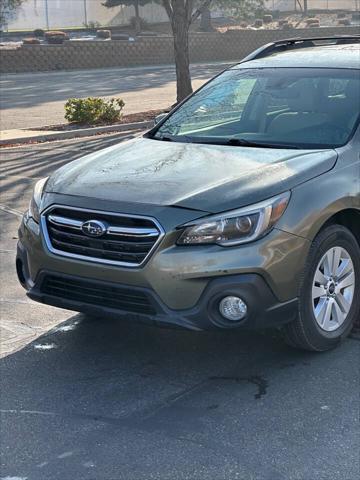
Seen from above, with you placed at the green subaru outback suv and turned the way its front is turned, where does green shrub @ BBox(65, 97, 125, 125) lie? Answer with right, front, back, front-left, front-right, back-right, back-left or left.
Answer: back-right

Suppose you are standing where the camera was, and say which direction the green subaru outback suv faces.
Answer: facing the viewer and to the left of the viewer
